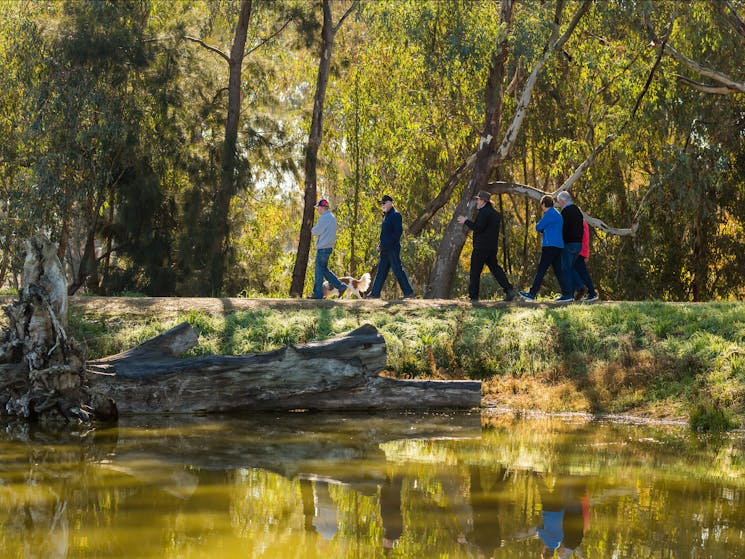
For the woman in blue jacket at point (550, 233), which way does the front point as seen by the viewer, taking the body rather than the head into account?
to the viewer's left

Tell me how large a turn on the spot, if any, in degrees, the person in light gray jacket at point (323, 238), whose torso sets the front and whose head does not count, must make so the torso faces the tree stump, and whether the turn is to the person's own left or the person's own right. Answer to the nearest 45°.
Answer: approximately 45° to the person's own left

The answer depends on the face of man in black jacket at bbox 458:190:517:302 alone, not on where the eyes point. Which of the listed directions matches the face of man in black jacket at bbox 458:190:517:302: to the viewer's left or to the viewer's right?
to the viewer's left

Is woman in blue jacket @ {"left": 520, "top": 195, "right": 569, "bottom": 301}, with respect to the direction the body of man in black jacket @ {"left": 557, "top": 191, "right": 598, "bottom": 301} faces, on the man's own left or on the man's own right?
on the man's own left

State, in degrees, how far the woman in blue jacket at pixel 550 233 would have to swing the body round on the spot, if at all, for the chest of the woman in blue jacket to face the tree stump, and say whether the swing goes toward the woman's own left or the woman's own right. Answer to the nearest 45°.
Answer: approximately 45° to the woman's own left

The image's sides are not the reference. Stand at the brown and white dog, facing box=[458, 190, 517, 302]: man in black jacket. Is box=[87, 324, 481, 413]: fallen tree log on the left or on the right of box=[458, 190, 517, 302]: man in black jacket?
right

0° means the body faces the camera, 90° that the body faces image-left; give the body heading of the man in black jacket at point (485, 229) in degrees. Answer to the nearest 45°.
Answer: approximately 90°

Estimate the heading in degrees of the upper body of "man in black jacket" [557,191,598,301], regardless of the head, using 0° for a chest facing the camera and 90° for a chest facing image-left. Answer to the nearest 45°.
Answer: approximately 90°

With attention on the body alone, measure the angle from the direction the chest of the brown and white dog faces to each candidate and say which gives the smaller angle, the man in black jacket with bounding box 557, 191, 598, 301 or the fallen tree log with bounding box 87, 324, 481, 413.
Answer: the fallen tree log

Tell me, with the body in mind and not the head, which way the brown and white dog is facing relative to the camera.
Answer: to the viewer's left

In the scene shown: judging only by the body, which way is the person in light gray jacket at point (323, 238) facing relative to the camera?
to the viewer's left

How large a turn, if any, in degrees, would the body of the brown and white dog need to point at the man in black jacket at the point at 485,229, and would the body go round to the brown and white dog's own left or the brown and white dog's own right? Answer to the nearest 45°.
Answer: approximately 135° to the brown and white dog's own left
